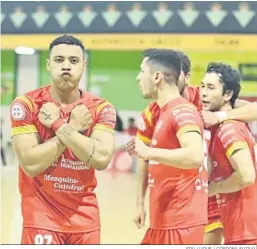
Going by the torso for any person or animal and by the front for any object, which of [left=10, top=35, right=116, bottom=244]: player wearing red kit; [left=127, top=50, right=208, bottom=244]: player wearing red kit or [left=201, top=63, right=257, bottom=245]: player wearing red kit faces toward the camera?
[left=10, top=35, right=116, bottom=244]: player wearing red kit

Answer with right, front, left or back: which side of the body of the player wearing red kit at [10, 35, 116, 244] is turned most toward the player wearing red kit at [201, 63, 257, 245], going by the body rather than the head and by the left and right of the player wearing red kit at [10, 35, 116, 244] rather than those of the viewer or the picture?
left

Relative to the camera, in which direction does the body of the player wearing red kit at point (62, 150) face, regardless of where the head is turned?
toward the camera

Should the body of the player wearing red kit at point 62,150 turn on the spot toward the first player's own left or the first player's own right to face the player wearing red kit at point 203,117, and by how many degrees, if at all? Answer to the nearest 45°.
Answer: approximately 90° to the first player's own left

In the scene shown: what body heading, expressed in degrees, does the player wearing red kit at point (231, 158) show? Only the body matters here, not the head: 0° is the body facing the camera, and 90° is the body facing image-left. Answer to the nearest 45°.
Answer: approximately 90°

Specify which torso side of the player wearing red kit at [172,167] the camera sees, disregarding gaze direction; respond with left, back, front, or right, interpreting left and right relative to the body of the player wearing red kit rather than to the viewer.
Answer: left
